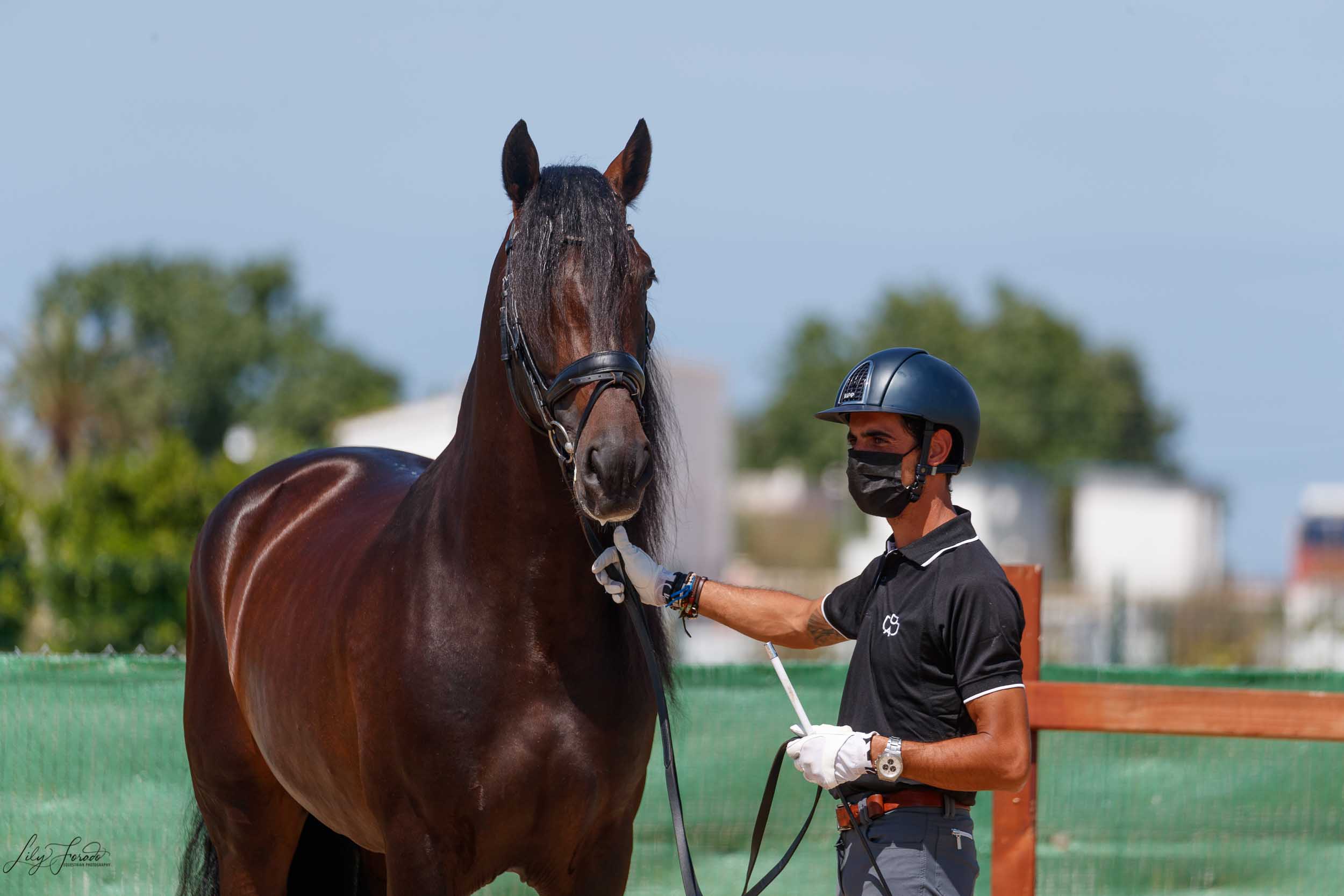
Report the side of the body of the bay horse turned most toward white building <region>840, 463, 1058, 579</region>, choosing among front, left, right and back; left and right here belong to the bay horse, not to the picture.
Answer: left

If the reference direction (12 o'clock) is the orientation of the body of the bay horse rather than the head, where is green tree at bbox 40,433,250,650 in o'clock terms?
The green tree is roughly at 7 o'clock from the bay horse.

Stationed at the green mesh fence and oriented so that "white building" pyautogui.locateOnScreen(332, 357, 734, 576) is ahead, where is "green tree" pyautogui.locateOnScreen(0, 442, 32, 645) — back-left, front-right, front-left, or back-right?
front-left

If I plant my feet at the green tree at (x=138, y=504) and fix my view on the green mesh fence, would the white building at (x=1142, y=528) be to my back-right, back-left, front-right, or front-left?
back-left

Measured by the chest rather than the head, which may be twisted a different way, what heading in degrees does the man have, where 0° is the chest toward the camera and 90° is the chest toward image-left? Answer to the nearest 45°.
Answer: approximately 45°

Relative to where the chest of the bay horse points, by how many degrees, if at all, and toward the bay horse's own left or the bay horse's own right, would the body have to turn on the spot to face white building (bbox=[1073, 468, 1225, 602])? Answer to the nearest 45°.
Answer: approximately 90° to the bay horse's own left

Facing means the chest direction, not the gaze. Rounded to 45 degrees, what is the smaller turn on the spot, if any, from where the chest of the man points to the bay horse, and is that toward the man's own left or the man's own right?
approximately 45° to the man's own right

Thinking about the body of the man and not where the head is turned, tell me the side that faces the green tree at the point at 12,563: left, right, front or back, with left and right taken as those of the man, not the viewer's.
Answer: right

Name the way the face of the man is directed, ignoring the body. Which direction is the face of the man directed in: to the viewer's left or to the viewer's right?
to the viewer's left

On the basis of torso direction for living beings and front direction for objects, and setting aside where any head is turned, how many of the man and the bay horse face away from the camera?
0

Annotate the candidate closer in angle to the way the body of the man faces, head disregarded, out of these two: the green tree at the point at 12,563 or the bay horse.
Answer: the bay horse

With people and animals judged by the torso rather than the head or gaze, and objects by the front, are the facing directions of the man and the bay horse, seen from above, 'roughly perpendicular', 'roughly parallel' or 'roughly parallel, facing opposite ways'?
roughly perpendicular

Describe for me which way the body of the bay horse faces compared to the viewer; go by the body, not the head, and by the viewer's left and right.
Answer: facing the viewer and to the right of the viewer
